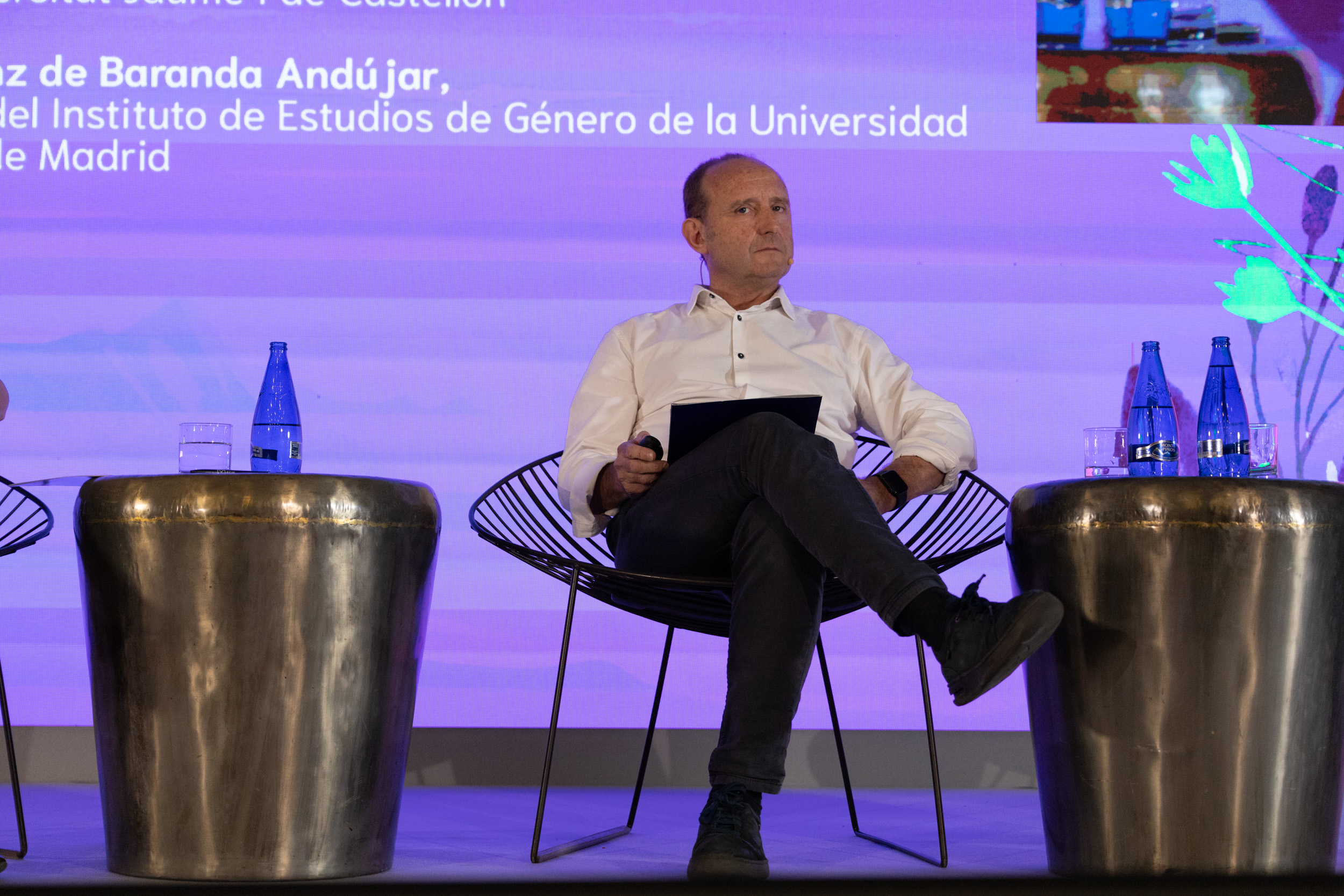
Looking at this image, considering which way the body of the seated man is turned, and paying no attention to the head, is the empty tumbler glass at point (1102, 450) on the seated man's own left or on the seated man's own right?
on the seated man's own left

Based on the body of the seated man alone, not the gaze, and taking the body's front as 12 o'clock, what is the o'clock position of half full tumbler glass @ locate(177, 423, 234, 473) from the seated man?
The half full tumbler glass is roughly at 3 o'clock from the seated man.

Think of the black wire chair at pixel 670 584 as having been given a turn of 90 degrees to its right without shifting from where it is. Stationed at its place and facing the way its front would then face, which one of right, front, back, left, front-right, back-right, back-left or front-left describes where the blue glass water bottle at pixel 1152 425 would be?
back

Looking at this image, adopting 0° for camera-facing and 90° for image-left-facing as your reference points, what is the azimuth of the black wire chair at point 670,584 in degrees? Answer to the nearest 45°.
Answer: approximately 0°

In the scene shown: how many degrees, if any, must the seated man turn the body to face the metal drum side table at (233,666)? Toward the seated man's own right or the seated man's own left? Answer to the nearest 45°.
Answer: approximately 45° to the seated man's own right

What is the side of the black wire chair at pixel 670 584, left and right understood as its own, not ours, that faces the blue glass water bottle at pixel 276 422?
right

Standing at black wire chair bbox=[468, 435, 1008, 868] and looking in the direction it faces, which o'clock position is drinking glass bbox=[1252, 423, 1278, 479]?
The drinking glass is roughly at 9 o'clock from the black wire chair.

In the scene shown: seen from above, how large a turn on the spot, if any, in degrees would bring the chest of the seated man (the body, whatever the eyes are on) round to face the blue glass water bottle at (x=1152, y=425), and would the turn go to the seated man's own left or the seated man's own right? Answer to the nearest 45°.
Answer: approximately 135° to the seated man's own left

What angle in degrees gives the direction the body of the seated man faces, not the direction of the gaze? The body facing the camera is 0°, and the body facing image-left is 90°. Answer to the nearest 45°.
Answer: approximately 0°

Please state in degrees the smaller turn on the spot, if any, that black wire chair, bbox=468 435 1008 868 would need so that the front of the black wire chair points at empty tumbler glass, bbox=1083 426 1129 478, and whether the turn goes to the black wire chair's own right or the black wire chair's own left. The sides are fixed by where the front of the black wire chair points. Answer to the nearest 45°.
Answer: approximately 90° to the black wire chair's own left

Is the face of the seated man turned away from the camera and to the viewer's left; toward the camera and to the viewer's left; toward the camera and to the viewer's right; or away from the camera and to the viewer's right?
toward the camera and to the viewer's right

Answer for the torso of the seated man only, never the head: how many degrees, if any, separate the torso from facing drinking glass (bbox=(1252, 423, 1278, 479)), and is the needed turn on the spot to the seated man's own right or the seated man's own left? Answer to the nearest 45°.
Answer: approximately 90° to the seated man's own left
